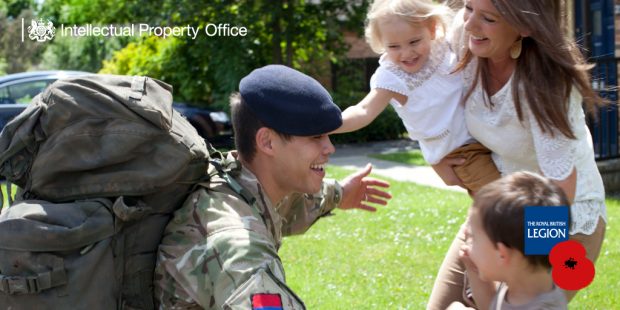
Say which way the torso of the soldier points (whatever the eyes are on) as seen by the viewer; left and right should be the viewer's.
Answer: facing to the right of the viewer

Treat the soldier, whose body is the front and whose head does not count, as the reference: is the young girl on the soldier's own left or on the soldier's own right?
on the soldier's own left

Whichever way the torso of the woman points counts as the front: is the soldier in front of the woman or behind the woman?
in front

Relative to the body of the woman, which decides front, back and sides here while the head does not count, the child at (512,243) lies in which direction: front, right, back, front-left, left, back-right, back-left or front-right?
front-left

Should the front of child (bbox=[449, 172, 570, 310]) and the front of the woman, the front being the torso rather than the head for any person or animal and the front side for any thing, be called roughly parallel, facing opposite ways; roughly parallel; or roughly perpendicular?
roughly perpendicular

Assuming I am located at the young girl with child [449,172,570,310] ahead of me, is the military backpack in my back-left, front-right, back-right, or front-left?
front-right

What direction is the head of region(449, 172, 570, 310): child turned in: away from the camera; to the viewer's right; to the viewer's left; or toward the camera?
to the viewer's left

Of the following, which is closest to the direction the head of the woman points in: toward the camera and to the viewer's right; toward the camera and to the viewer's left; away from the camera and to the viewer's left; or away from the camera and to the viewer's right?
toward the camera and to the viewer's left

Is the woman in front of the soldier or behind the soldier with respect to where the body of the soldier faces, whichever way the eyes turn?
in front

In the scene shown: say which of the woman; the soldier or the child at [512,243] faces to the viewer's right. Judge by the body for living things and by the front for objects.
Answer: the soldier

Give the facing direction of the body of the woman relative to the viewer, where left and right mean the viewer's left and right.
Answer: facing the viewer and to the left of the viewer

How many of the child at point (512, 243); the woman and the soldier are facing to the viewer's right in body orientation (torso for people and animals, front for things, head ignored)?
1

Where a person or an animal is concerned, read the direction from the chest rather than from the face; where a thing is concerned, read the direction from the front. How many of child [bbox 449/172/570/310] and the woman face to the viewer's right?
0

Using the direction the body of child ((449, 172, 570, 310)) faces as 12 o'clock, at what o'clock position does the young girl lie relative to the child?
The young girl is roughly at 1 o'clock from the child.

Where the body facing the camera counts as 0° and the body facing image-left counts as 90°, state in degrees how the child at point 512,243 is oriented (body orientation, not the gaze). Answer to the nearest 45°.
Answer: approximately 135°
